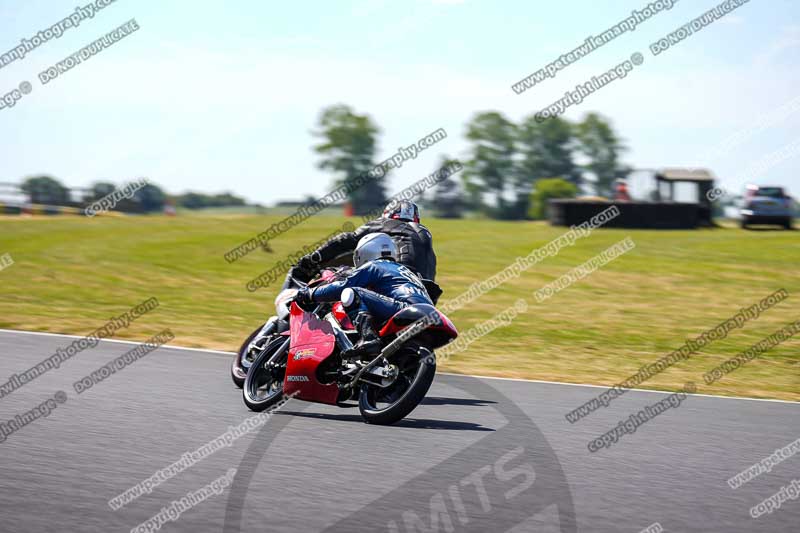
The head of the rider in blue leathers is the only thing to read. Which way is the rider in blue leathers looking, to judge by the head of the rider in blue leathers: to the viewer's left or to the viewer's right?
to the viewer's left

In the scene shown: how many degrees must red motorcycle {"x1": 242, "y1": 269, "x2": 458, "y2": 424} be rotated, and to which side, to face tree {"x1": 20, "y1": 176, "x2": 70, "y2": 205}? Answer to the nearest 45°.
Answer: approximately 45° to its right

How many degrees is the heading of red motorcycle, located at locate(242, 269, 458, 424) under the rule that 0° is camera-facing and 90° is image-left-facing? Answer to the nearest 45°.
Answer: approximately 135°

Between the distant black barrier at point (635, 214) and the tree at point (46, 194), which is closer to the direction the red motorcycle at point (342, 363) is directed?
the tree

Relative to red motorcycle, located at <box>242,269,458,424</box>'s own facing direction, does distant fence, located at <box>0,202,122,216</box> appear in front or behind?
in front

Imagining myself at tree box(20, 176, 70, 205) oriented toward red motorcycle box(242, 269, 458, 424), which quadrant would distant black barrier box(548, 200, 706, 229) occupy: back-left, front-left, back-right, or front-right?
front-left

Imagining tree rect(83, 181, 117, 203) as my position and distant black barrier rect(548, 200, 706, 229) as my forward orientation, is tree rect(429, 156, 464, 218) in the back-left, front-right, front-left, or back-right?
front-left

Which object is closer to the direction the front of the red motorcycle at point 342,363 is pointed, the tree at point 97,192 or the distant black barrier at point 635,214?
the tree

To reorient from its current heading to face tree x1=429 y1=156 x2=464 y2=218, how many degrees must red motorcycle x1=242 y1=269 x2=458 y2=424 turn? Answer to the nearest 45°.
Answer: approximately 45° to its right

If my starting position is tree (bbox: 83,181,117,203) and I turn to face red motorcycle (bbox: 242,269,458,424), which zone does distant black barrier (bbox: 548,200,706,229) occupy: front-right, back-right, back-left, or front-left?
front-left

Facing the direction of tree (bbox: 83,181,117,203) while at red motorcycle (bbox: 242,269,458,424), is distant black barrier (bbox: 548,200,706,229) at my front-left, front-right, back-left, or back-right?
front-right

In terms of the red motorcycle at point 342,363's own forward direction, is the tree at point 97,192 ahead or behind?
ahead
